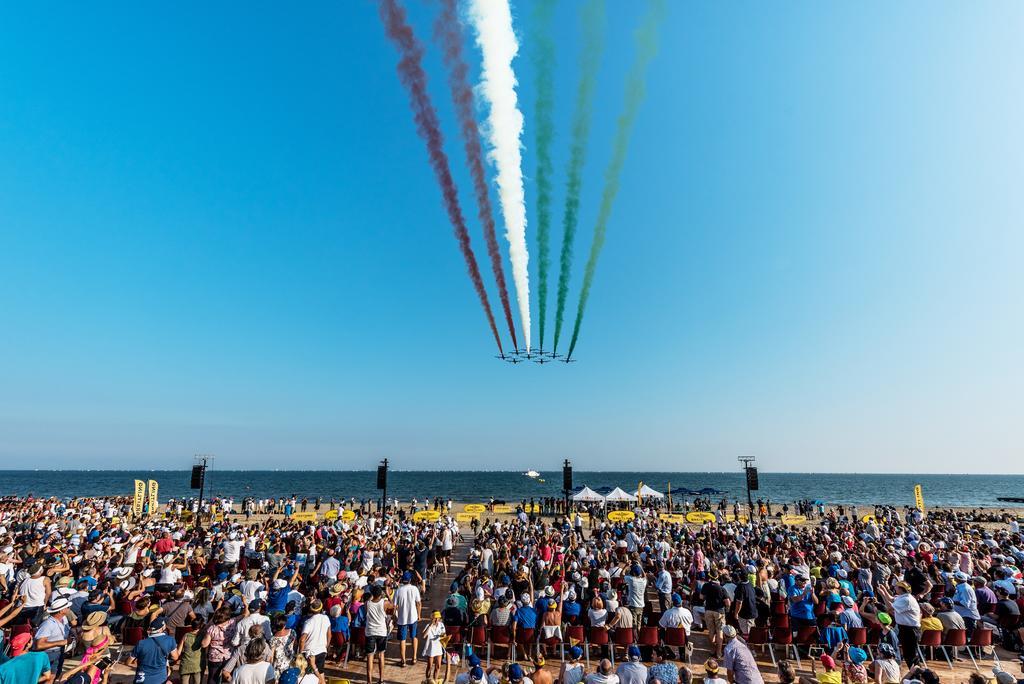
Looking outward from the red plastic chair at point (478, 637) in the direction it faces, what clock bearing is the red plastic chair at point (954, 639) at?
the red plastic chair at point (954, 639) is roughly at 3 o'clock from the red plastic chair at point (478, 637).

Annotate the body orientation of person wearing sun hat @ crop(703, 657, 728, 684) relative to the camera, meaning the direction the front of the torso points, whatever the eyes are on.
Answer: away from the camera

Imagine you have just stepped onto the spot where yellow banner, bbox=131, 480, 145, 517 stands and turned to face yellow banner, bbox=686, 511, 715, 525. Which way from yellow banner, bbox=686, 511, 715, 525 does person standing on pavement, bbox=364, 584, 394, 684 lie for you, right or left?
right

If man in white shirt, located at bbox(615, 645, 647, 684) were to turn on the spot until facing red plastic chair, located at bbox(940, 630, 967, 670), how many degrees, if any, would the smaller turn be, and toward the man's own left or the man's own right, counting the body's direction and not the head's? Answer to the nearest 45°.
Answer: approximately 45° to the man's own right

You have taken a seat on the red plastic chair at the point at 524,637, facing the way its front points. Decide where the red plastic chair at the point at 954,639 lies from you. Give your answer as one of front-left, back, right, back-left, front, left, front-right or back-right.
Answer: right

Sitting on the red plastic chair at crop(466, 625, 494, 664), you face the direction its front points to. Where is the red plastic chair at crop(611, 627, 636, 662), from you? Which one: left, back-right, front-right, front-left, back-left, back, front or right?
right

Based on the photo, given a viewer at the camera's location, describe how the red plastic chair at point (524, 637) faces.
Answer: facing away from the viewer

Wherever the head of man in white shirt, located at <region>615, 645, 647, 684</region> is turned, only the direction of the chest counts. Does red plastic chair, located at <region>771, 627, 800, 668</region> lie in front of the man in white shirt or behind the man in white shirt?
in front

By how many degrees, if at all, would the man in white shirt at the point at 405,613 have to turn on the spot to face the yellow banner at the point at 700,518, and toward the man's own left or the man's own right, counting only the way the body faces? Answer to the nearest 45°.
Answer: approximately 45° to the man's own right

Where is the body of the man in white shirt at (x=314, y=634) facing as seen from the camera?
away from the camera

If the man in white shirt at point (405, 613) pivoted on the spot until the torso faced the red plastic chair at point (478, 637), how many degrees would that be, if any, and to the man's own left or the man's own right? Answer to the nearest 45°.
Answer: approximately 135° to the man's own right

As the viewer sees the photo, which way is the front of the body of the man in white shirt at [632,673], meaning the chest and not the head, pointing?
away from the camera

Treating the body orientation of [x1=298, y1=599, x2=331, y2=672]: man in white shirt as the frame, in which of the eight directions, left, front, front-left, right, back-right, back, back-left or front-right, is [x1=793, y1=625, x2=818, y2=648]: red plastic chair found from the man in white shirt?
right

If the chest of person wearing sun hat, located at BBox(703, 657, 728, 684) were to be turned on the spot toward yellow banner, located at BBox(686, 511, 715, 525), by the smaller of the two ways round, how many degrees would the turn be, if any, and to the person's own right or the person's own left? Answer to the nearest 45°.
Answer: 0° — they already face it

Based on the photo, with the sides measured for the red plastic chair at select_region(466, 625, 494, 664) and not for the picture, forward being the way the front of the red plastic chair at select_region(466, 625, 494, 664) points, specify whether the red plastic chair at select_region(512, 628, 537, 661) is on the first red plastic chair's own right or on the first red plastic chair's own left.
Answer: on the first red plastic chair's own right
